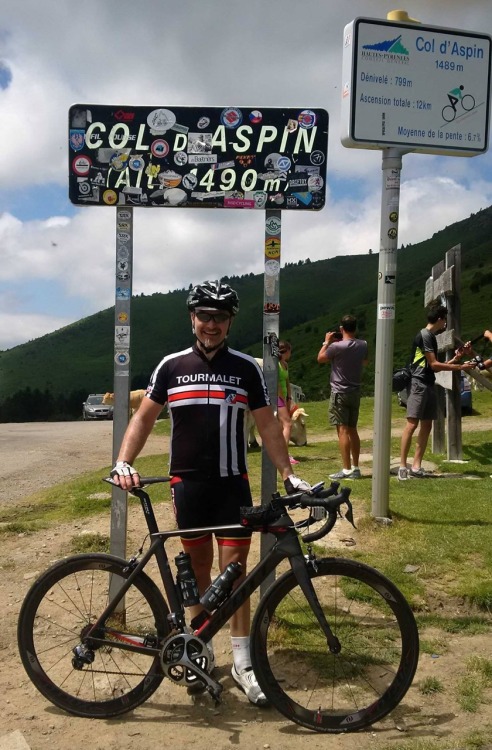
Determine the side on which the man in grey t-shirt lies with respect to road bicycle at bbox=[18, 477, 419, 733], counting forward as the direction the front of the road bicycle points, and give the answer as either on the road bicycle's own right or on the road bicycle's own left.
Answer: on the road bicycle's own left

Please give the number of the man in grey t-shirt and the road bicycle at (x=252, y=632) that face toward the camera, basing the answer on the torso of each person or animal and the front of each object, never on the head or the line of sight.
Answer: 0

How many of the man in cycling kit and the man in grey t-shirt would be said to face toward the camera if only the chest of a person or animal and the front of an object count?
1

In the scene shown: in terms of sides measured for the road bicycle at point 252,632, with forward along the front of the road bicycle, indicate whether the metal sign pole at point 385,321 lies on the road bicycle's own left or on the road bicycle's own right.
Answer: on the road bicycle's own left

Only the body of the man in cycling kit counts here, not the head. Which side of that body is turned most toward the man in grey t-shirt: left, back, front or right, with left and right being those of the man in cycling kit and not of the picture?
back

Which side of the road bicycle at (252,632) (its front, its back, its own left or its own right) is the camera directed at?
right

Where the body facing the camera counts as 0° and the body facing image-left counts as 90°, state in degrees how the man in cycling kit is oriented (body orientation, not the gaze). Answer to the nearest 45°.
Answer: approximately 0°

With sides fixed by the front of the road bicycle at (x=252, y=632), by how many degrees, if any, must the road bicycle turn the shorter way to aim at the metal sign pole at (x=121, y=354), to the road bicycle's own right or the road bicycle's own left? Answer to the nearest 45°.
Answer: approximately 135° to the road bicycle's own left

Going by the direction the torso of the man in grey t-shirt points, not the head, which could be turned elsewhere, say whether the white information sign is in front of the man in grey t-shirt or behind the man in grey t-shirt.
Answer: behind

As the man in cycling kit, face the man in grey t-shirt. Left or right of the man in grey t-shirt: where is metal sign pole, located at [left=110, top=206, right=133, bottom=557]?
left
